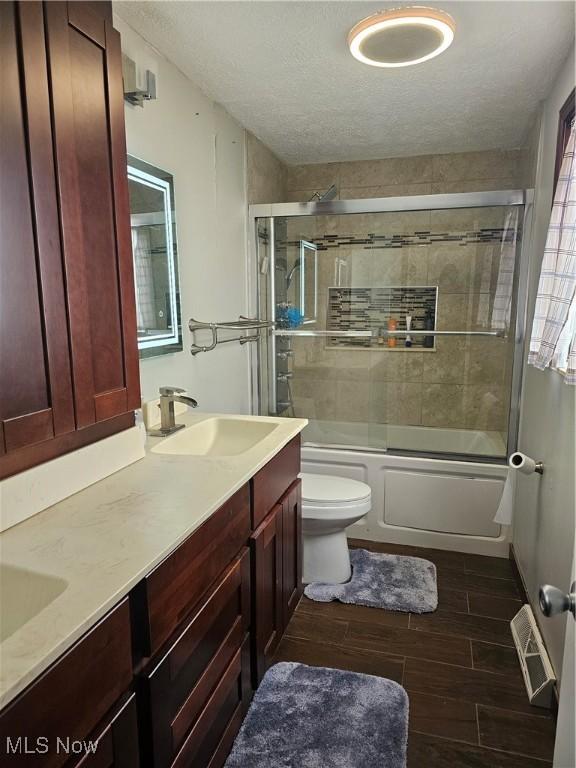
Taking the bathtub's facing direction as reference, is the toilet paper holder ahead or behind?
ahead

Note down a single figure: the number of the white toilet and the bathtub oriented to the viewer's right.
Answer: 1

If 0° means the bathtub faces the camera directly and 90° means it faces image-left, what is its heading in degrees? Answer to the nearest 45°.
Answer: approximately 0°

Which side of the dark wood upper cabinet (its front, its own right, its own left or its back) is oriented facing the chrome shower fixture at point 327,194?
left

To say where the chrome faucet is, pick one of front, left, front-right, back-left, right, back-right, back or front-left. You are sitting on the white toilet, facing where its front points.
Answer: back-right

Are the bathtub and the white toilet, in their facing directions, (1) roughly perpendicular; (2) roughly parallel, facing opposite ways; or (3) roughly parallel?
roughly perpendicular

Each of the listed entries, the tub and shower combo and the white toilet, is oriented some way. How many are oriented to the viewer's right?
1

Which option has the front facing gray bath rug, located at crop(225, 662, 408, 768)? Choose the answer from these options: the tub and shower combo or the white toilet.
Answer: the tub and shower combo

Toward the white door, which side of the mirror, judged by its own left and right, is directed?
front

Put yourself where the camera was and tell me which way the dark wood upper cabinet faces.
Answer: facing the viewer and to the right of the viewer
